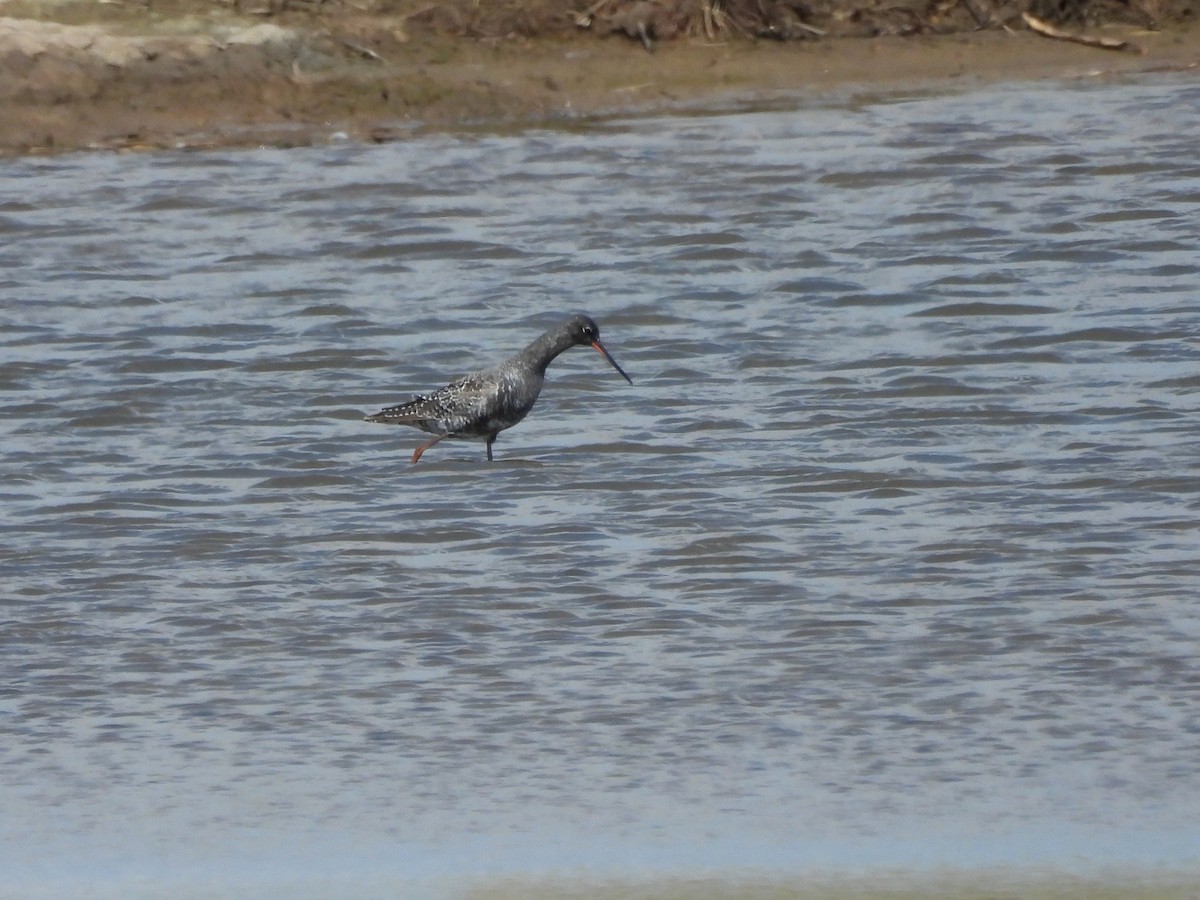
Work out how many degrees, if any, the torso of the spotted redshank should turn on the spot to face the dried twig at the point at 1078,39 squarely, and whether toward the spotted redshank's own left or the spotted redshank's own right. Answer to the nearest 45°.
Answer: approximately 45° to the spotted redshank's own left

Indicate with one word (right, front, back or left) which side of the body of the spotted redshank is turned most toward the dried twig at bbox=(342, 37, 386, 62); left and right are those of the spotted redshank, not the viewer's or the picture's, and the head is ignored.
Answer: left

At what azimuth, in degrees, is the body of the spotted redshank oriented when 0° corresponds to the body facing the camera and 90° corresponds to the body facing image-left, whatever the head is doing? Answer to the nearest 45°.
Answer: approximately 270°

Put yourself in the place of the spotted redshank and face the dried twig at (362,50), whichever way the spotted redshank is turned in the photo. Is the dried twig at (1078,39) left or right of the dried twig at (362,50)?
right

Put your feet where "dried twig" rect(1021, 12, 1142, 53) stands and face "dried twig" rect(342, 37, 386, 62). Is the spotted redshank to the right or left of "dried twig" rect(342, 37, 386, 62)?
left
